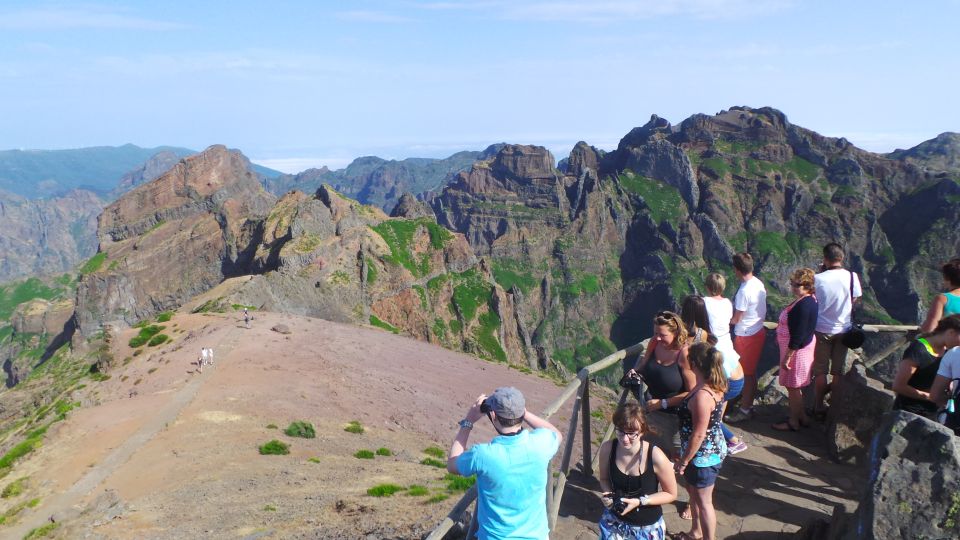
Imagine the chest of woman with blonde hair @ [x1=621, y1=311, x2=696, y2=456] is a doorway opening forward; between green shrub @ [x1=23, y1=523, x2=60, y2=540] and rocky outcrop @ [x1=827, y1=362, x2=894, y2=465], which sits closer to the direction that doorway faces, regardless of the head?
the green shrub

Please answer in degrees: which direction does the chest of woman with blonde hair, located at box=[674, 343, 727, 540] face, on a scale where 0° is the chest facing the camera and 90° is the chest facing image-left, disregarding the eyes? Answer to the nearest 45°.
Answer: approximately 90°

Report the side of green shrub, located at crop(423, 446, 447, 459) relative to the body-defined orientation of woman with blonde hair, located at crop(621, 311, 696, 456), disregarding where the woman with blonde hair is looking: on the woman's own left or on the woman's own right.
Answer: on the woman's own right

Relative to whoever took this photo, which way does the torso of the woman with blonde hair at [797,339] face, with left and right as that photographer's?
facing to the left of the viewer

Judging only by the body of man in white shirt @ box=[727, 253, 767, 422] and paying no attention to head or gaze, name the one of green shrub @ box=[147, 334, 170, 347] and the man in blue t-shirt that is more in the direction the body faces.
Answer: the green shrub

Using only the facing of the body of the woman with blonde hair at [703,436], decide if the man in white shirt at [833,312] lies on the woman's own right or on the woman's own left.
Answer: on the woman's own right

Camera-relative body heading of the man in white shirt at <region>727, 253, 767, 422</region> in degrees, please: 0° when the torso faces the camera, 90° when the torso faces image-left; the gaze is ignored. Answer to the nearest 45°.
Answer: approximately 135°

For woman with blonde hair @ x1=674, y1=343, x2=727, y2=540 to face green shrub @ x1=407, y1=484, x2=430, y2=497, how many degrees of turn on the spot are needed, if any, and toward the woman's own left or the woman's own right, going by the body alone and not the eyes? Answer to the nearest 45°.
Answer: approximately 45° to the woman's own right

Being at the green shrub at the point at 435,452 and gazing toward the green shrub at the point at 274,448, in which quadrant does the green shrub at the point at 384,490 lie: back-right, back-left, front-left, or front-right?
front-left

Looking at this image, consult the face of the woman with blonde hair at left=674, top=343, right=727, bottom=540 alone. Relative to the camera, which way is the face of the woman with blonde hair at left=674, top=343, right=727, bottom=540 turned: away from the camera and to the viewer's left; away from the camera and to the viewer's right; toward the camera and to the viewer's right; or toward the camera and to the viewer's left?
away from the camera and to the viewer's left

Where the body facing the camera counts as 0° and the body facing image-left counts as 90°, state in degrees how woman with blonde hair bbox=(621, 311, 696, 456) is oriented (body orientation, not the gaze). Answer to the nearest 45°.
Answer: approximately 45°
